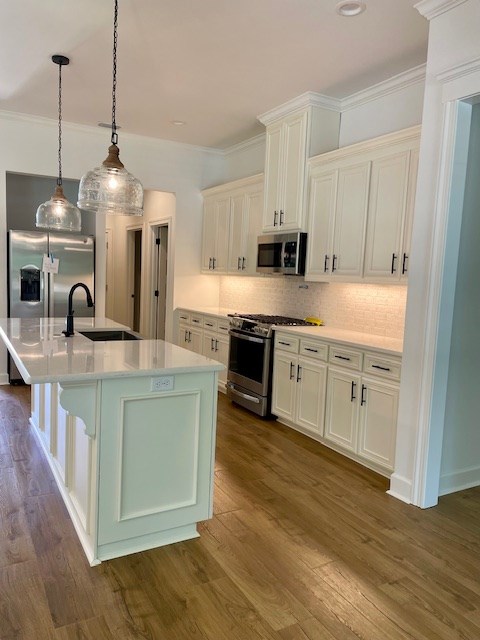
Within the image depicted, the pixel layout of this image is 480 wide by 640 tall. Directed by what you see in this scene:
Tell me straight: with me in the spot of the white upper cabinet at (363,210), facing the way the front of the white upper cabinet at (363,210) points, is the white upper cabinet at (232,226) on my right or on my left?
on my right

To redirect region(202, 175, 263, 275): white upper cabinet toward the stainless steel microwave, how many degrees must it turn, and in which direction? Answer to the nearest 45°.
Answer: approximately 90° to its left

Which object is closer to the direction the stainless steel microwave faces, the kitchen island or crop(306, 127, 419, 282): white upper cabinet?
the kitchen island

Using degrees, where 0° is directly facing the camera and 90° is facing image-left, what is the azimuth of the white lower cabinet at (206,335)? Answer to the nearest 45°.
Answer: approximately 45°

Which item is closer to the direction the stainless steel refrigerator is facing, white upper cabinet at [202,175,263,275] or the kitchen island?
the kitchen island

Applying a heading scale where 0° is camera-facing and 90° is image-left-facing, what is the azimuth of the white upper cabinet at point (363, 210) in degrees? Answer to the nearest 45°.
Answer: approximately 45°

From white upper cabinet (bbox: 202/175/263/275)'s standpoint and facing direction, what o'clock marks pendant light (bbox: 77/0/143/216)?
The pendant light is roughly at 11 o'clock from the white upper cabinet.

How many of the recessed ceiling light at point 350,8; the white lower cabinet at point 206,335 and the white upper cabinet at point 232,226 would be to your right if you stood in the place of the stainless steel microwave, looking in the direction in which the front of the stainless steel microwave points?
2

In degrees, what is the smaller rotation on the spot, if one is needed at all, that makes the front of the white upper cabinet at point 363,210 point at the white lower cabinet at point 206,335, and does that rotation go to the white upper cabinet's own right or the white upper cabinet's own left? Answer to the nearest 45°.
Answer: approximately 90° to the white upper cabinet's own right

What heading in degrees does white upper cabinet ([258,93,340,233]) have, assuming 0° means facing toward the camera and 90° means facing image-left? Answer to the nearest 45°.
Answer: approximately 45°
